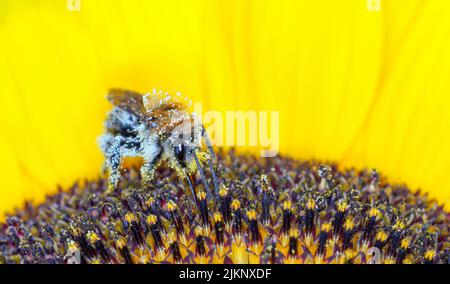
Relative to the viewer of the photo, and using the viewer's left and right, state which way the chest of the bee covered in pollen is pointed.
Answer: facing the viewer and to the right of the viewer
